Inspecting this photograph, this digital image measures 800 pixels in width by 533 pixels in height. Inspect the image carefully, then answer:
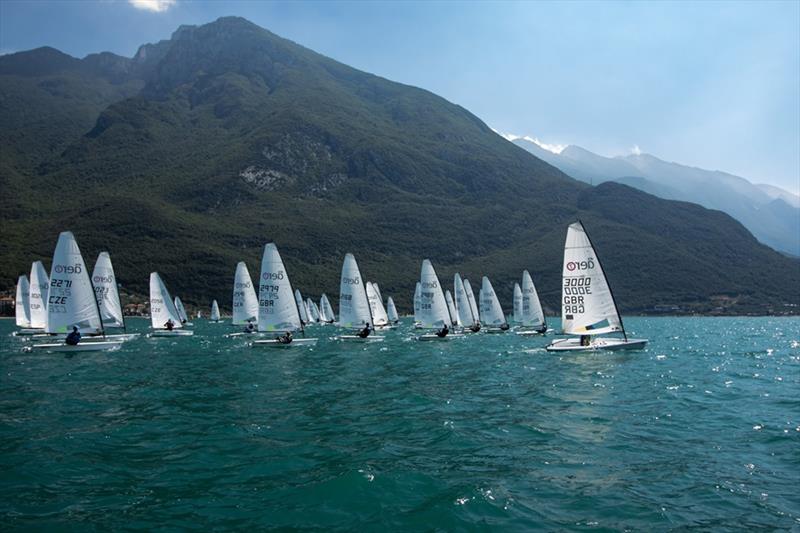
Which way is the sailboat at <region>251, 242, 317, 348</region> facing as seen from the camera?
to the viewer's right

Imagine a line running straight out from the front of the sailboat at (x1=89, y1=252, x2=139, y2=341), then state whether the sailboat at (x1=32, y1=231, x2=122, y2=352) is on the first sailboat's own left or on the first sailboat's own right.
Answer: on the first sailboat's own right

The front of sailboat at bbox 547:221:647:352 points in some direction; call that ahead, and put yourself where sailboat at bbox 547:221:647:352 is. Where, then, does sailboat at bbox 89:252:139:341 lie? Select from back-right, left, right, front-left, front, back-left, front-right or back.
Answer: back

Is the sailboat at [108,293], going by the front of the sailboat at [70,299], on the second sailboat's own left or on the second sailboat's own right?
on the second sailboat's own left

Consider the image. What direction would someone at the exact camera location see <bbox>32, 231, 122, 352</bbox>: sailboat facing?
facing to the right of the viewer

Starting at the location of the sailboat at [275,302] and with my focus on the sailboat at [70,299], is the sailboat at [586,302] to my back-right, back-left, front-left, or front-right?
back-left

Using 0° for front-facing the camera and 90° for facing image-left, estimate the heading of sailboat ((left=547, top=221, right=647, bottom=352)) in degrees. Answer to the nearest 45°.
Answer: approximately 270°

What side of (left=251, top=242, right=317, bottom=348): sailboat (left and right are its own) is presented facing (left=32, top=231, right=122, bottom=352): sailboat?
back

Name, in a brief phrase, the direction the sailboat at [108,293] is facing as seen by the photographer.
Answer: facing to the right of the viewer

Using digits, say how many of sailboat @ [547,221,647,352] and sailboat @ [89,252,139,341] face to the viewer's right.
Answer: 2

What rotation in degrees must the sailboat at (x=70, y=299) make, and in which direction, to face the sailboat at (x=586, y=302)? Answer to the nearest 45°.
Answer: approximately 45° to its right
